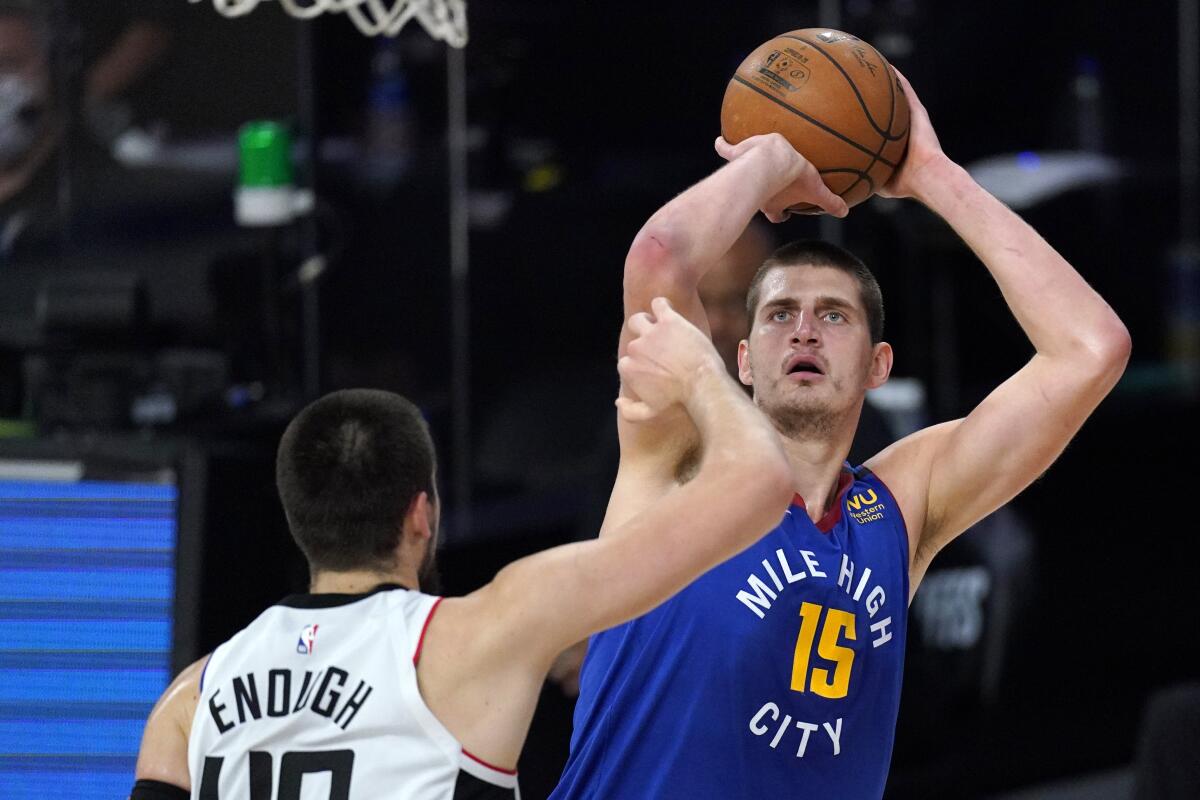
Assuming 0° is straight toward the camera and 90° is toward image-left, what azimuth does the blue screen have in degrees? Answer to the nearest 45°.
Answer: approximately 0°

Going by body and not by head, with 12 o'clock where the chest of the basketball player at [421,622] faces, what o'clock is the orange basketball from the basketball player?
The orange basketball is roughly at 12 o'clock from the basketball player.

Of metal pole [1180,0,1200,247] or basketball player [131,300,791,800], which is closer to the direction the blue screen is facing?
the basketball player

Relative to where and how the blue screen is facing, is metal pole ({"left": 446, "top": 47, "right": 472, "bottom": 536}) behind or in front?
behind

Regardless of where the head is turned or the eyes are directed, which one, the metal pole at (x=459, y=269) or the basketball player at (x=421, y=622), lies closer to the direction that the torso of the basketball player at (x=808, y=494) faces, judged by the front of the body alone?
the basketball player

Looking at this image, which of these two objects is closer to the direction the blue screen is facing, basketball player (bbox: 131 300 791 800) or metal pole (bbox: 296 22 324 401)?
the basketball player

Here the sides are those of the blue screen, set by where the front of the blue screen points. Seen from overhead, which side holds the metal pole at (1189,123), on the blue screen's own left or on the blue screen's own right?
on the blue screen's own left

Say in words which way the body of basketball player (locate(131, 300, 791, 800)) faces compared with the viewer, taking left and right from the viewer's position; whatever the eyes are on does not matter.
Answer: facing away from the viewer and to the right of the viewer

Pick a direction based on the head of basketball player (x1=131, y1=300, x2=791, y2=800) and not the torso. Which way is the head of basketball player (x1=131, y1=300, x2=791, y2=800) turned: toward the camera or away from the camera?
away from the camera

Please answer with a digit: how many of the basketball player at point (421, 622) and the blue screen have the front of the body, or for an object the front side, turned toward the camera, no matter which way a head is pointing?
1

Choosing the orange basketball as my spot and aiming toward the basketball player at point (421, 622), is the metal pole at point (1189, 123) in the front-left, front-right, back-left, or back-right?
back-right
